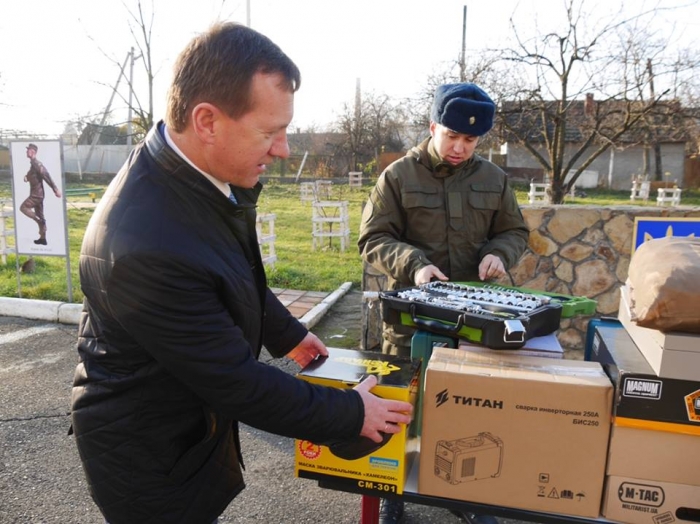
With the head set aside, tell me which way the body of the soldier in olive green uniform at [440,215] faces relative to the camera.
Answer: toward the camera

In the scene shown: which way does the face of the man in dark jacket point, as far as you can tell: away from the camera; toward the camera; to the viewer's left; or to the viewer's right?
to the viewer's right

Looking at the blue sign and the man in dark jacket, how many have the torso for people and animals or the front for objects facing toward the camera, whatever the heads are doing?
1

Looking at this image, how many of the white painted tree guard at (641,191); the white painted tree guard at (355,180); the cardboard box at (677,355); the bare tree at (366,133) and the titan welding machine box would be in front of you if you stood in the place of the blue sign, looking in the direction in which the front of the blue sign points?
2

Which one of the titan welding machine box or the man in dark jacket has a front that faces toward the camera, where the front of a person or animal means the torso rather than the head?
the titan welding machine box

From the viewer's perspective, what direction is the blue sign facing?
toward the camera

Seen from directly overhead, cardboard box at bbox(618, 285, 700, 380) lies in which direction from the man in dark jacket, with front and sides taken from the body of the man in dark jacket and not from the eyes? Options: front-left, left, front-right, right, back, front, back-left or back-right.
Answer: front

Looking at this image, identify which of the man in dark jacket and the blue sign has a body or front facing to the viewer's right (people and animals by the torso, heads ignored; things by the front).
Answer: the man in dark jacket

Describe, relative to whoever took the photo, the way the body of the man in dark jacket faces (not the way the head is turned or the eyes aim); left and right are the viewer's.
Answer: facing to the right of the viewer

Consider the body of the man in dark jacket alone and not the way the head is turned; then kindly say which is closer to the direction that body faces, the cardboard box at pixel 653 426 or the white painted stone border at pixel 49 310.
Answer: the cardboard box

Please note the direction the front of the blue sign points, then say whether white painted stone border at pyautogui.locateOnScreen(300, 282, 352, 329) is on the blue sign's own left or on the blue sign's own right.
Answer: on the blue sign's own right

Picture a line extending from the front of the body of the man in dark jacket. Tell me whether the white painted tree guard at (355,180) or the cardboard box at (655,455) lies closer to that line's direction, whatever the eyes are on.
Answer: the cardboard box

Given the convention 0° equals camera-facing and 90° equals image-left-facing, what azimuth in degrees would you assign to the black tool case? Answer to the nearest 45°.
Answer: approximately 45°

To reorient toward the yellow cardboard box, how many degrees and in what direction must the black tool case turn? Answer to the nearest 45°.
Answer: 0° — it already faces it
